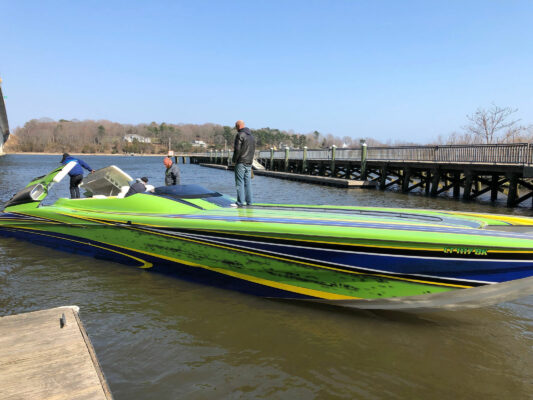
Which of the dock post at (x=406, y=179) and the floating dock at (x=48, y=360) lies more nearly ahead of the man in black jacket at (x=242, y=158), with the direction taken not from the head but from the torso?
the dock post

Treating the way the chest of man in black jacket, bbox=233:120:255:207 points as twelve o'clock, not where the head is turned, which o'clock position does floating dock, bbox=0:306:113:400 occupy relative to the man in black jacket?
The floating dock is roughly at 8 o'clock from the man in black jacket.

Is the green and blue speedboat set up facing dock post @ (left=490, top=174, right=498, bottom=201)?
no

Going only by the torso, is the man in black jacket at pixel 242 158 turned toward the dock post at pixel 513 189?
no

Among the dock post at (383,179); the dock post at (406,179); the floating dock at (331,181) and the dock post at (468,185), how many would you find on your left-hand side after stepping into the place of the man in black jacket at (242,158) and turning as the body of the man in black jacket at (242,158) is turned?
0

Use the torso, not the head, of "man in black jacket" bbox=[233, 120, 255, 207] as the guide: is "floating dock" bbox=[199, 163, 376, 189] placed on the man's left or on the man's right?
on the man's right

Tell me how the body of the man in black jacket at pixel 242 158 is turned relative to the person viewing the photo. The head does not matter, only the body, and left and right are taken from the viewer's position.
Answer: facing away from the viewer and to the left of the viewer
